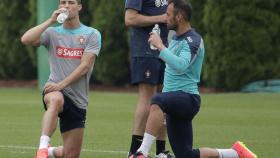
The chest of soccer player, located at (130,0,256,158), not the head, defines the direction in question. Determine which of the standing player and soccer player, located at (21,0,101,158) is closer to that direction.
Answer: the soccer player

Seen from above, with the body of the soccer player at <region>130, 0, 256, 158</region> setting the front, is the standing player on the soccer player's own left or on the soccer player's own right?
on the soccer player's own right

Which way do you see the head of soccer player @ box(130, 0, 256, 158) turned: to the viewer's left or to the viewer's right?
to the viewer's left

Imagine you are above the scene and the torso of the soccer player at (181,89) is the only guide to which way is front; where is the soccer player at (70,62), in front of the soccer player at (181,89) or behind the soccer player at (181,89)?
in front

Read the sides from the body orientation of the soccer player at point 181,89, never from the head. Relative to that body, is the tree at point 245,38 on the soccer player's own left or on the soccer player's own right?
on the soccer player's own right

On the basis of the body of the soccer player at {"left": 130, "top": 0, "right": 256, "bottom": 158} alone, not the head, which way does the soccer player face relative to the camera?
to the viewer's left

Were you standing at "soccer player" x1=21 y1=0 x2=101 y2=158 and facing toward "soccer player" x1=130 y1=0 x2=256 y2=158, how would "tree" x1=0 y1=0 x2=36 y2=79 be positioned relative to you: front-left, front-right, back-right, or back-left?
back-left
